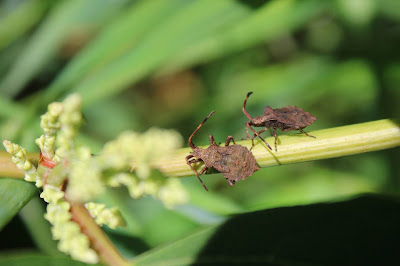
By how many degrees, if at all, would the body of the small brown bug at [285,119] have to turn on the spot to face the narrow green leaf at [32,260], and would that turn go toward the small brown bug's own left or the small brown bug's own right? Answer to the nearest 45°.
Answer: approximately 45° to the small brown bug's own left

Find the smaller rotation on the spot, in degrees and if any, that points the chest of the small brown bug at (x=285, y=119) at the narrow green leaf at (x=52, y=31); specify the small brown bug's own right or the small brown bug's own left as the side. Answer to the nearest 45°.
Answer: approximately 45° to the small brown bug's own right

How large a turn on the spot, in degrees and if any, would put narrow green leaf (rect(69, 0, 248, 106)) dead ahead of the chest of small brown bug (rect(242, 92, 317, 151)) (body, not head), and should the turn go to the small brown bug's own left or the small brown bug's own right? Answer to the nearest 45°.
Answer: approximately 45° to the small brown bug's own right

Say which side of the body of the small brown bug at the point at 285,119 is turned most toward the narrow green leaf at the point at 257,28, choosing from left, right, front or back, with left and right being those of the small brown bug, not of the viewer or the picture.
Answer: right

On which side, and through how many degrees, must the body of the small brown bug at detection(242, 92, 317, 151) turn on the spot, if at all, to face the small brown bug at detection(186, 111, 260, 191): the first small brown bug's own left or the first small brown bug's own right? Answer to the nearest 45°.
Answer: approximately 45° to the first small brown bug's own left

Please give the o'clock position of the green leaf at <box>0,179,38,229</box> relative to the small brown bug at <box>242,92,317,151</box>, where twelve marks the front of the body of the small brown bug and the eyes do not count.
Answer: The green leaf is roughly at 11 o'clock from the small brown bug.

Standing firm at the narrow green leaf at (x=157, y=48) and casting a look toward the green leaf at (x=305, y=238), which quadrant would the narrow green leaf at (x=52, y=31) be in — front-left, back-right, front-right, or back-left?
back-right

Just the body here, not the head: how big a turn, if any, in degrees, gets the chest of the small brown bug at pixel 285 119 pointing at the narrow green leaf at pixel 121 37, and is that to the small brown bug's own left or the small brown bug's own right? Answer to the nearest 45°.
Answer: approximately 45° to the small brown bug's own right

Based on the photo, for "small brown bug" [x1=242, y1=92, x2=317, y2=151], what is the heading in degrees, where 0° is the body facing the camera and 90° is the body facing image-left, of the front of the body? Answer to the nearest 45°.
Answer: approximately 90°

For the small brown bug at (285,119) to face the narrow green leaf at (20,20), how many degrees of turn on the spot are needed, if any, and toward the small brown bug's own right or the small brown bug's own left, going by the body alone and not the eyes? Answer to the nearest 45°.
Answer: approximately 45° to the small brown bug's own right
